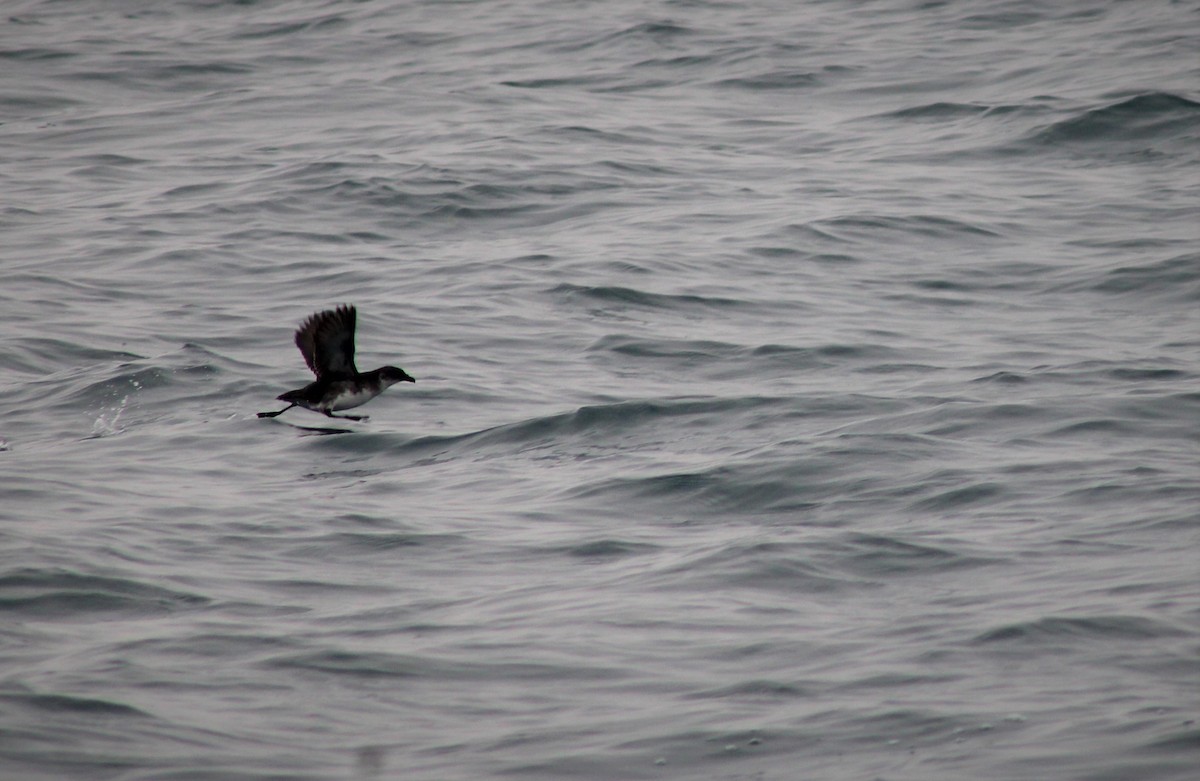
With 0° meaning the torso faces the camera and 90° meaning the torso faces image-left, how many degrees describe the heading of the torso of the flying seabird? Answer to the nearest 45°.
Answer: approximately 270°
